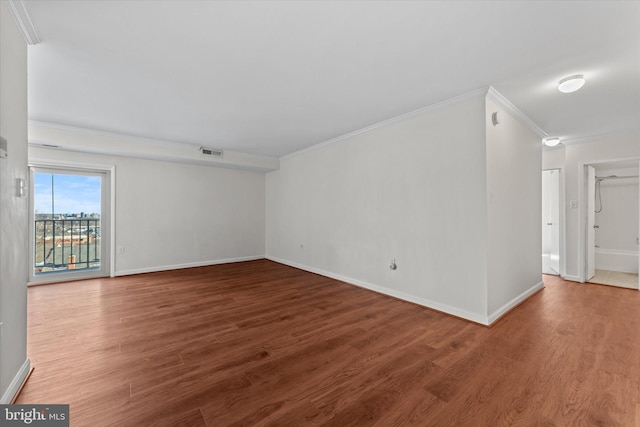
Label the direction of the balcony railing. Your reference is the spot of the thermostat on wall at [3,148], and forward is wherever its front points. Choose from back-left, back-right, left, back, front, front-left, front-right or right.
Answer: left

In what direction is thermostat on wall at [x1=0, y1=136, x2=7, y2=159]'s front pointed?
to the viewer's right

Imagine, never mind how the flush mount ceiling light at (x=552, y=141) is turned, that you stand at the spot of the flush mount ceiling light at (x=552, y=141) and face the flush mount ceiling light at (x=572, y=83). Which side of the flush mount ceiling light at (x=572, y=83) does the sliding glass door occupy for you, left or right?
right

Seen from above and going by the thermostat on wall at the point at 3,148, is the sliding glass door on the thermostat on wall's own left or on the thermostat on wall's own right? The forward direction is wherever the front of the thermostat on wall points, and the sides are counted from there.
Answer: on the thermostat on wall's own left

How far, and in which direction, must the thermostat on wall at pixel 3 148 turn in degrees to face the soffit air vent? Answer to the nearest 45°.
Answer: approximately 45° to its left

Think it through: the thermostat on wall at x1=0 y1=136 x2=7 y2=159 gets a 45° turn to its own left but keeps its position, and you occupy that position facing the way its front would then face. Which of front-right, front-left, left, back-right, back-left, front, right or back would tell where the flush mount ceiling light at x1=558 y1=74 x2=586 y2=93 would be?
right

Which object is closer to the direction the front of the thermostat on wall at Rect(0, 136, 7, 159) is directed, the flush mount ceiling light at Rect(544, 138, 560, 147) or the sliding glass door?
the flush mount ceiling light
